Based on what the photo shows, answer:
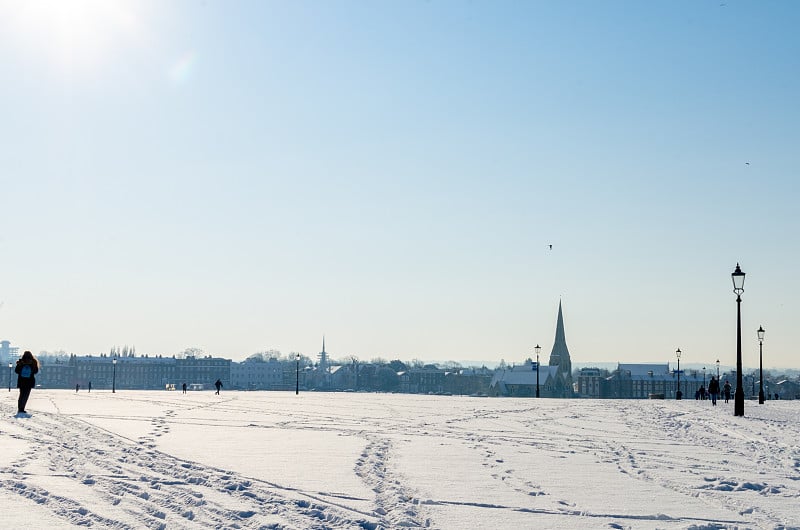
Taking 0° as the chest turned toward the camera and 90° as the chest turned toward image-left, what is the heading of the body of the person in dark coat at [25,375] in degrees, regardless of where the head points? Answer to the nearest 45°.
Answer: approximately 180°

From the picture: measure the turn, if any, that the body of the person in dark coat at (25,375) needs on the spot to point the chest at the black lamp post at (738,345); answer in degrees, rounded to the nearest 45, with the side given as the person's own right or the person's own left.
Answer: approximately 90° to the person's own right
